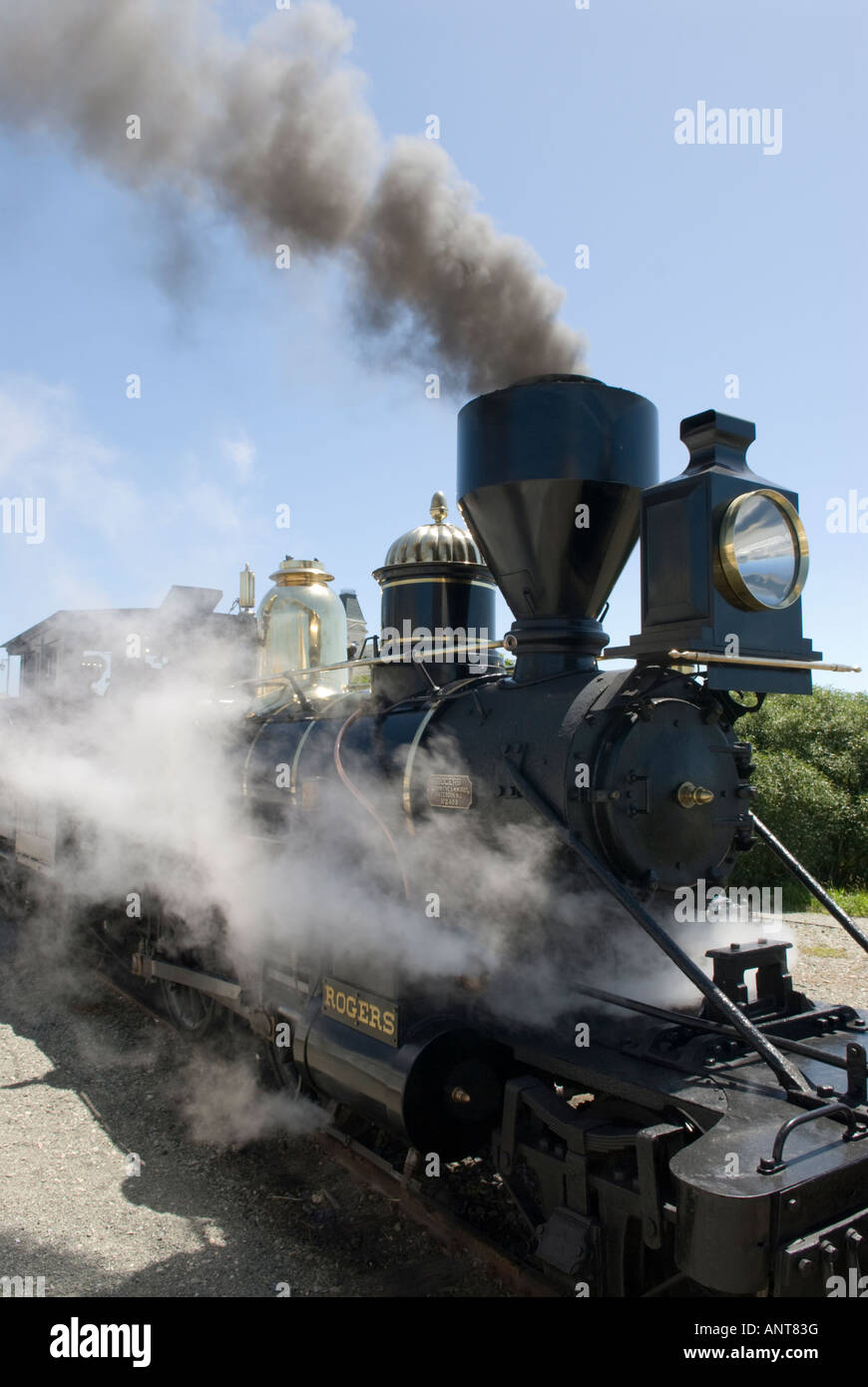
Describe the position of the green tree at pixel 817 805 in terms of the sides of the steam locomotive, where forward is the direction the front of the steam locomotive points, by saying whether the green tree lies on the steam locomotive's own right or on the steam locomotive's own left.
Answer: on the steam locomotive's own left

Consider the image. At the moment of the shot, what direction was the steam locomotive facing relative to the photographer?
facing the viewer and to the right of the viewer
